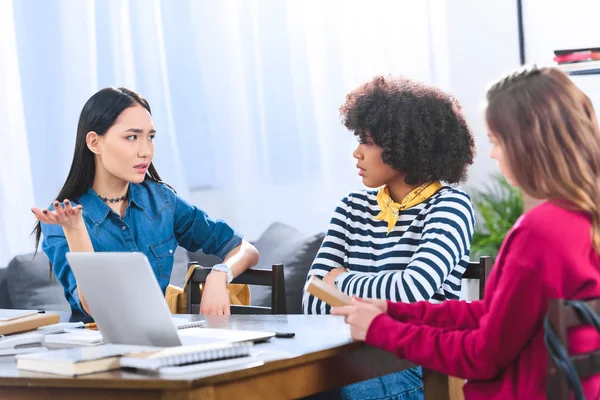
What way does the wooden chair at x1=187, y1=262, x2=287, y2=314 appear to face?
toward the camera

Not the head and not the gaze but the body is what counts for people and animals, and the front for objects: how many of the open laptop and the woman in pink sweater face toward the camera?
0

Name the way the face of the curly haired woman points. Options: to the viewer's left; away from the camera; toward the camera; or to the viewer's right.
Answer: to the viewer's left

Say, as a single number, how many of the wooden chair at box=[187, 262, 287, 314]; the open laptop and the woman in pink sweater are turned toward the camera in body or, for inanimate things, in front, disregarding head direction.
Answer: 1

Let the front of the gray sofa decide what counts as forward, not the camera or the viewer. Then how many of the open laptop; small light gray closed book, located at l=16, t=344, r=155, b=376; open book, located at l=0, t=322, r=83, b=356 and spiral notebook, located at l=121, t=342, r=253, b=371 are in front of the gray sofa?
4

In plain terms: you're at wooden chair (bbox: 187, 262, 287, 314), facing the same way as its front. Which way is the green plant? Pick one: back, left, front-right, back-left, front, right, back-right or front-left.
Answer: back-left

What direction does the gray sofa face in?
toward the camera

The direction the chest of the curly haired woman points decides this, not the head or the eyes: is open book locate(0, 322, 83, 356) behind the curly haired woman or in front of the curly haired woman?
in front

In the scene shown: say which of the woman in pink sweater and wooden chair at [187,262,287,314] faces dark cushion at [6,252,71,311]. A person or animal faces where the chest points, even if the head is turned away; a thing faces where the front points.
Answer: the woman in pink sweater

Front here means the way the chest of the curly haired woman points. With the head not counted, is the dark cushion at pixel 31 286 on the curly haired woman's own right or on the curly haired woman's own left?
on the curly haired woman's own right

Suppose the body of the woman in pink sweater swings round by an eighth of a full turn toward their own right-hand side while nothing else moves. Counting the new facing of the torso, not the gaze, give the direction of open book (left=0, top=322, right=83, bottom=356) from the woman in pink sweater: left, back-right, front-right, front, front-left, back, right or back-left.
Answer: left

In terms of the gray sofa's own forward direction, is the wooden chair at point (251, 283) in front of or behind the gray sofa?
in front

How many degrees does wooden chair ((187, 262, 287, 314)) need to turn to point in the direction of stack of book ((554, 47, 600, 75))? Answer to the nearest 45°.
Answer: approximately 135° to its left

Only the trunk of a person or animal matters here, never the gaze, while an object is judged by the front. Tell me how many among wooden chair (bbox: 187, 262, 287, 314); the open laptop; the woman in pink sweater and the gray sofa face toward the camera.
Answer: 2

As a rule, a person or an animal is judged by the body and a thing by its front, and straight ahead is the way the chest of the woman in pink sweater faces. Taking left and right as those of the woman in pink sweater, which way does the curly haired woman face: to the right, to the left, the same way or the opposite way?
to the left

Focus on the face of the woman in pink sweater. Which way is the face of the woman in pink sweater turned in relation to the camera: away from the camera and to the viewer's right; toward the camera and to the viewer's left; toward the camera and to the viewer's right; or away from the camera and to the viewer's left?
away from the camera and to the viewer's left

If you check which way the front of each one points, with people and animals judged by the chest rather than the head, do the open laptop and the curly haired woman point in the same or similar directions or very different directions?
very different directions
